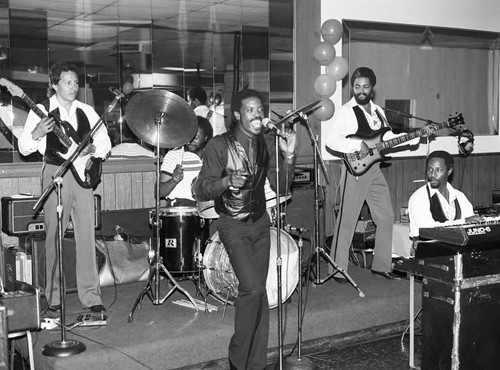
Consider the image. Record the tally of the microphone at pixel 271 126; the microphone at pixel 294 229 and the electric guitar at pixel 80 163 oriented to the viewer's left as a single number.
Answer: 2

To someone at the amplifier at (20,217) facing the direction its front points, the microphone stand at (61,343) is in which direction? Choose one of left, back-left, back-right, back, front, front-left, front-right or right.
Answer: front

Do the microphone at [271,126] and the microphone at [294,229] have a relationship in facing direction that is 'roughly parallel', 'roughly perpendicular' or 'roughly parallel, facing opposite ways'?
roughly parallel

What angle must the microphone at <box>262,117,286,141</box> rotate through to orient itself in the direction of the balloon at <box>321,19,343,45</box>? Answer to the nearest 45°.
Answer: approximately 90° to its right

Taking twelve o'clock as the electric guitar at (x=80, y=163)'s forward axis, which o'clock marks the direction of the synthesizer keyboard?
The synthesizer keyboard is roughly at 10 o'clock from the electric guitar.

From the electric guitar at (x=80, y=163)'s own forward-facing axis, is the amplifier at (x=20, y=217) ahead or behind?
behind

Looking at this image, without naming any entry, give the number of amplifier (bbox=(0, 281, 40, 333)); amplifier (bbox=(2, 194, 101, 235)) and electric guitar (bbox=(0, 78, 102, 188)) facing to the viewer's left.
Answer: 0

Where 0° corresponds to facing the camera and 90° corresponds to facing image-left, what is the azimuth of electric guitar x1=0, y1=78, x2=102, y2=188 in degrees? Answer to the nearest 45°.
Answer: approximately 0°

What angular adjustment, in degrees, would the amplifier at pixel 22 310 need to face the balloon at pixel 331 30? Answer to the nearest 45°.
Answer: approximately 135° to its left

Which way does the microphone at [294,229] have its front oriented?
to the viewer's left

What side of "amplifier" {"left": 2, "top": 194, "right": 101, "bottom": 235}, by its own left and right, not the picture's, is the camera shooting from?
front

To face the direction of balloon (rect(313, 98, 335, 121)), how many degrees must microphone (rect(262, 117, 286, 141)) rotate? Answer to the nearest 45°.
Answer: approximately 90° to its right

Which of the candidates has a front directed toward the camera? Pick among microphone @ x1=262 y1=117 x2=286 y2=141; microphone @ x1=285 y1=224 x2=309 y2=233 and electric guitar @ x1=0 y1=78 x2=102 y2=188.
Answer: the electric guitar

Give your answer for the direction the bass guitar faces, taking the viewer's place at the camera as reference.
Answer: facing the viewer

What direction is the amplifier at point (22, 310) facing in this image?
toward the camera

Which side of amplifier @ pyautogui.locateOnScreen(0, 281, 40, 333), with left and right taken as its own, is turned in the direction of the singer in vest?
left

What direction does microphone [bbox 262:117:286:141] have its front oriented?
to the viewer's left

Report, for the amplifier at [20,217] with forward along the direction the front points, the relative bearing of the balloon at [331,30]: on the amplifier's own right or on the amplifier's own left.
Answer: on the amplifier's own left
